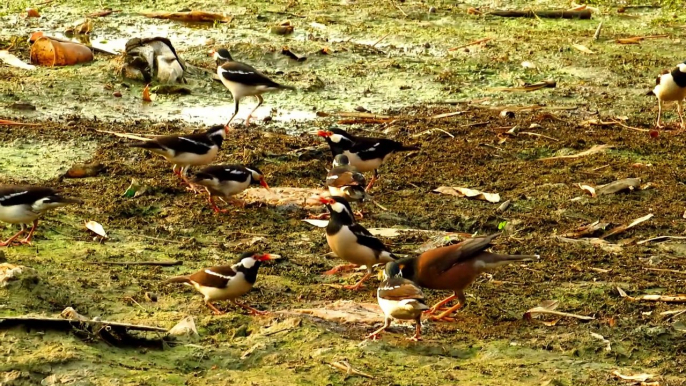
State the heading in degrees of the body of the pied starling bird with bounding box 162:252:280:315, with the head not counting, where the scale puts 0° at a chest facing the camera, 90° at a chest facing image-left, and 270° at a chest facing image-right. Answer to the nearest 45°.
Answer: approximately 270°

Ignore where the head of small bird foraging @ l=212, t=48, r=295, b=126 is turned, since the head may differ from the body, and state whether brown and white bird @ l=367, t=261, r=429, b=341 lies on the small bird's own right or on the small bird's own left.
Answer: on the small bird's own left

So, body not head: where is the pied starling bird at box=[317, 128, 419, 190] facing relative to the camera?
to the viewer's left

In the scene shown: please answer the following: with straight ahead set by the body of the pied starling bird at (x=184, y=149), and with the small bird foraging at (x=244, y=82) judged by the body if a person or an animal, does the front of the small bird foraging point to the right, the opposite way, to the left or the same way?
the opposite way

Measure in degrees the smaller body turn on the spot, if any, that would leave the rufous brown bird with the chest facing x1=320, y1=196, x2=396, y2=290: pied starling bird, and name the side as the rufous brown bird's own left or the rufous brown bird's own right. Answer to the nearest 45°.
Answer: approximately 45° to the rufous brown bird's own right

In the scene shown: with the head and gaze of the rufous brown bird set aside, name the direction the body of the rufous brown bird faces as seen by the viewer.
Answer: to the viewer's left

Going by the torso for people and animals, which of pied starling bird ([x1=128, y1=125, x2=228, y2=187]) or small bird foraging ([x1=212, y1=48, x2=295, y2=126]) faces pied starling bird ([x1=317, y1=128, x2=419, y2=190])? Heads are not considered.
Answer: pied starling bird ([x1=128, y1=125, x2=228, y2=187])

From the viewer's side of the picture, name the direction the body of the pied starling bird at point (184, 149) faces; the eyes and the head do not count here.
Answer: to the viewer's right

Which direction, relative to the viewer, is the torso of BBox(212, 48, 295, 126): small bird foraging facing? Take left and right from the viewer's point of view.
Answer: facing to the left of the viewer

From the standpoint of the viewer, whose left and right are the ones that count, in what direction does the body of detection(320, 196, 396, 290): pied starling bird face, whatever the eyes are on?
facing to the left of the viewer

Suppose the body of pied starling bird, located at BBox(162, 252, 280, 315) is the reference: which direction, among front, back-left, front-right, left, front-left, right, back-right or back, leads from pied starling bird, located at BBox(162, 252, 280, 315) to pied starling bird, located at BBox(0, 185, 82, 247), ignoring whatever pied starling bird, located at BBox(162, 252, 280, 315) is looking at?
back-left

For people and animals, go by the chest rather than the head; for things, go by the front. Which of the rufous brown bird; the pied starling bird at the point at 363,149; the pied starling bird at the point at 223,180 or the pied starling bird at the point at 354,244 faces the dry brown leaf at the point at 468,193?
the pied starling bird at the point at 223,180

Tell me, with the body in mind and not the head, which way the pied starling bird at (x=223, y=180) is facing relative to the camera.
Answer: to the viewer's right
